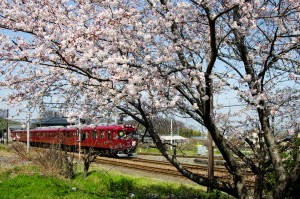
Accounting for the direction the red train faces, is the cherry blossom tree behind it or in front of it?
in front

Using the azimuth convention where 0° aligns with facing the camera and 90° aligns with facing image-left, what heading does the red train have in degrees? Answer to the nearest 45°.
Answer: approximately 315°
